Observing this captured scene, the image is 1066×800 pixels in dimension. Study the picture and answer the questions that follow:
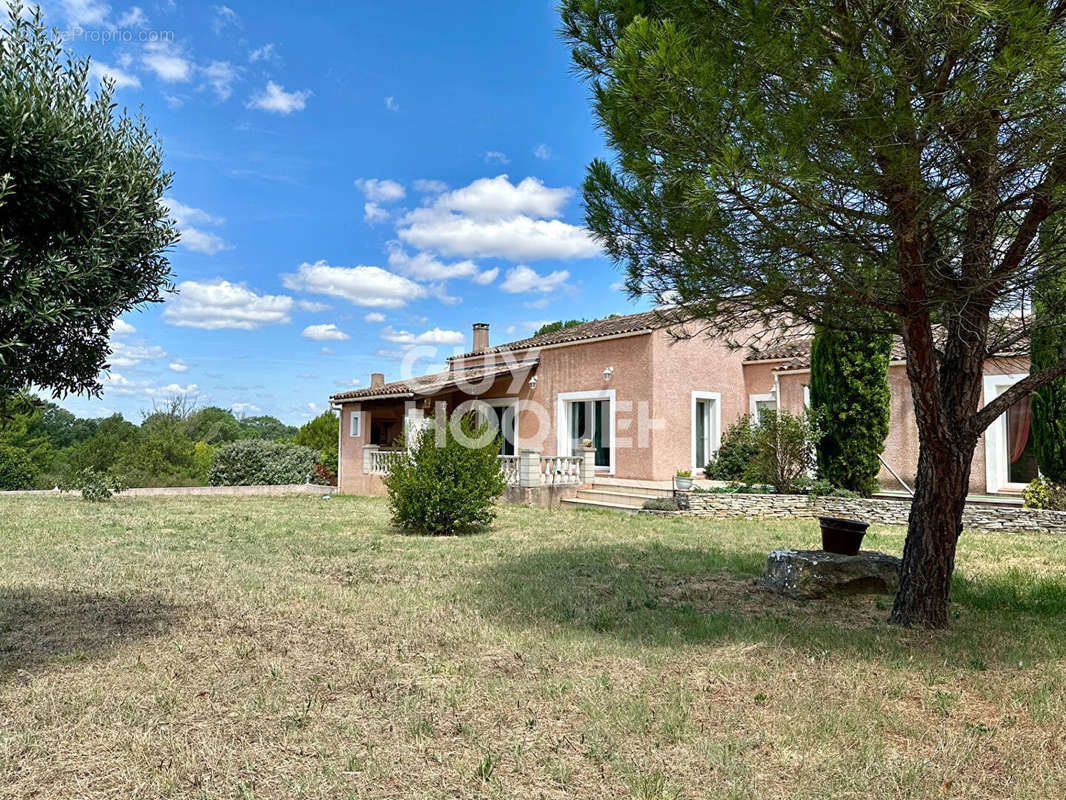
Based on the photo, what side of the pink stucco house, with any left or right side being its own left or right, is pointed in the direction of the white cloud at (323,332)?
right

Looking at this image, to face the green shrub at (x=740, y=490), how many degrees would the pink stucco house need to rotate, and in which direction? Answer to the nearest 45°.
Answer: approximately 90° to its left

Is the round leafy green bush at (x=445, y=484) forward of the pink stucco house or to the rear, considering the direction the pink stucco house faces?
forward

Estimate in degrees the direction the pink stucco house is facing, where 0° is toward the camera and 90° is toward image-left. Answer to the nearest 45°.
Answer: approximately 45°

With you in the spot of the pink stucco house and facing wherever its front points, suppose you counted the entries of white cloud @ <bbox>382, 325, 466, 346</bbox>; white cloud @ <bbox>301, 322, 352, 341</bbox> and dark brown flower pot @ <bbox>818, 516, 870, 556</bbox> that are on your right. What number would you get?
2

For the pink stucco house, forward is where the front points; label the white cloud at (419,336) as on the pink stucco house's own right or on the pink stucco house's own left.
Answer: on the pink stucco house's own right

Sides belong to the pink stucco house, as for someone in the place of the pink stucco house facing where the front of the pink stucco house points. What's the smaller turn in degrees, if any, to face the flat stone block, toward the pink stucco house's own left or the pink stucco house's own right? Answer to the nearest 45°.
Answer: approximately 45° to the pink stucco house's own left

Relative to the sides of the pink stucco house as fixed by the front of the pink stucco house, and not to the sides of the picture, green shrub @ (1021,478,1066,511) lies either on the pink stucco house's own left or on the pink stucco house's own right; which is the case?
on the pink stucco house's own left

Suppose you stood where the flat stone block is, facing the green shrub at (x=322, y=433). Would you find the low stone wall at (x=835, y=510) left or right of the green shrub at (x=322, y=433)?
right

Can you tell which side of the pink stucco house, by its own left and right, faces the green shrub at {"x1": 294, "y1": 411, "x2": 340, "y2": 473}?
right
